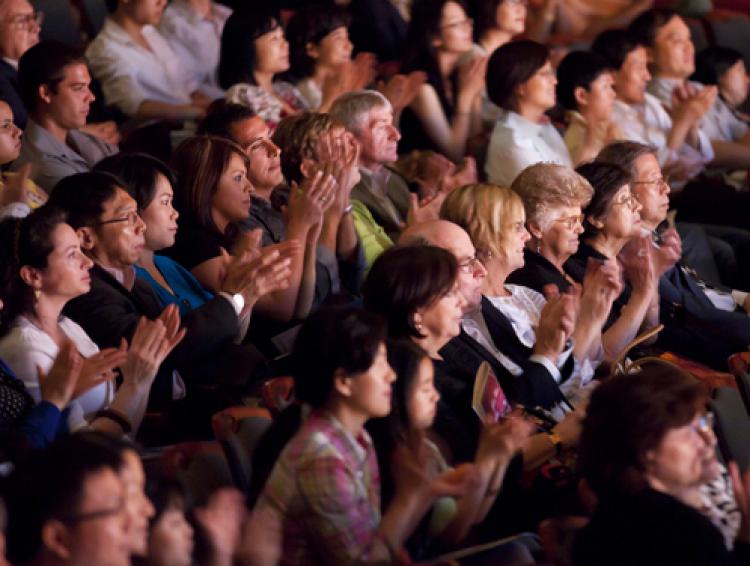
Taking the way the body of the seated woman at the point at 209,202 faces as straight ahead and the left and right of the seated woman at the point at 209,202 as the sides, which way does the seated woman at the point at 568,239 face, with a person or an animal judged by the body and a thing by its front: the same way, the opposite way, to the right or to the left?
the same way

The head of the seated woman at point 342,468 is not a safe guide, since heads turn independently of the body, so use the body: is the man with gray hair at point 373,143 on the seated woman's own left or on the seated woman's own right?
on the seated woman's own left

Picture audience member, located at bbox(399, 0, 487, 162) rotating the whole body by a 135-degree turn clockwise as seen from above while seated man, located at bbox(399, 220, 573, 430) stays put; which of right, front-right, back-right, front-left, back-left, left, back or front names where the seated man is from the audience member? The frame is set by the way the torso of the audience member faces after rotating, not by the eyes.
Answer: front-left

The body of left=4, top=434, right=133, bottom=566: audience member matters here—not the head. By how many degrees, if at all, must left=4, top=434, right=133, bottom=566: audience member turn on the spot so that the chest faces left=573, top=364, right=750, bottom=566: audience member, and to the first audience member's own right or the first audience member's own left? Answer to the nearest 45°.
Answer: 0° — they already face them

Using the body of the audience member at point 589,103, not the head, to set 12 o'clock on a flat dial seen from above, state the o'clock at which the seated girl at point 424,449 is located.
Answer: The seated girl is roughly at 3 o'clock from the audience member.

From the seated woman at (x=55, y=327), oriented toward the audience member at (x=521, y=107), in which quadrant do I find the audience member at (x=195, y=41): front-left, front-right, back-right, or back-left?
front-left

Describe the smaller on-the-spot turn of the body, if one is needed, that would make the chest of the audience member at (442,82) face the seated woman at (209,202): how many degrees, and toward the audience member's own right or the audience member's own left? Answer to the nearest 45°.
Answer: approximately 90° to the audience member's own right

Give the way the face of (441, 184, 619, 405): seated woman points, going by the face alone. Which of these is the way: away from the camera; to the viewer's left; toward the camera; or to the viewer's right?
to the viewer's right

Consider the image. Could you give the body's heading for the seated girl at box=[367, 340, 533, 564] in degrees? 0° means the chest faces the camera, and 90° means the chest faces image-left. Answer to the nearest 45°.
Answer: approximately 270°

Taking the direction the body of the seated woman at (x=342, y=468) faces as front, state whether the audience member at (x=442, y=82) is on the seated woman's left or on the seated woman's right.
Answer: on the seated woman's left

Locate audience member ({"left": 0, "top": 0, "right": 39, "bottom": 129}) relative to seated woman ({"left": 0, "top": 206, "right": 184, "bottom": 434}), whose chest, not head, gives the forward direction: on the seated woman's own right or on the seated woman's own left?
on the seated woman's own left

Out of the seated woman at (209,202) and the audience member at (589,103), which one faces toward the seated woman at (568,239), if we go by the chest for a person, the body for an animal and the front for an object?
the seated woman at (209,202)

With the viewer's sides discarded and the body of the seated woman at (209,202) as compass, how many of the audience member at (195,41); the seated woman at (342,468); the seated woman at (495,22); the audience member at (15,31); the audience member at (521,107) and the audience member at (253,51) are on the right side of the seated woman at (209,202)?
1

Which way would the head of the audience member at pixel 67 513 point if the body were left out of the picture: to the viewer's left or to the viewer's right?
to the viewer's right

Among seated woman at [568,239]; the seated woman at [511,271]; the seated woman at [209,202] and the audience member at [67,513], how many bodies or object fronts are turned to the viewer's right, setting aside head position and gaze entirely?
4

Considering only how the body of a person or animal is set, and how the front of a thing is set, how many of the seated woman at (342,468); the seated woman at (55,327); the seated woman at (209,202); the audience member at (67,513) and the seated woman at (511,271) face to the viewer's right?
5

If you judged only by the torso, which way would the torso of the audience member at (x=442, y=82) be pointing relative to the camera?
to the viewer's right

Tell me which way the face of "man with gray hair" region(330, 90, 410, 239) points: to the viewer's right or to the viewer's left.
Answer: to the viewer's right

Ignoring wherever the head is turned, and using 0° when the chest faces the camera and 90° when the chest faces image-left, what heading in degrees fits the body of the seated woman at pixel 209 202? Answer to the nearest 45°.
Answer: approximately 270°

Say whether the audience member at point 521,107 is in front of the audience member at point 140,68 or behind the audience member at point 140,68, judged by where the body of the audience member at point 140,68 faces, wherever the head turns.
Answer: in front

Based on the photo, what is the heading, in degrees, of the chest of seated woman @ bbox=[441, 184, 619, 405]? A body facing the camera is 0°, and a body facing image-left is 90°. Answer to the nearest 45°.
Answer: approximately 270°
